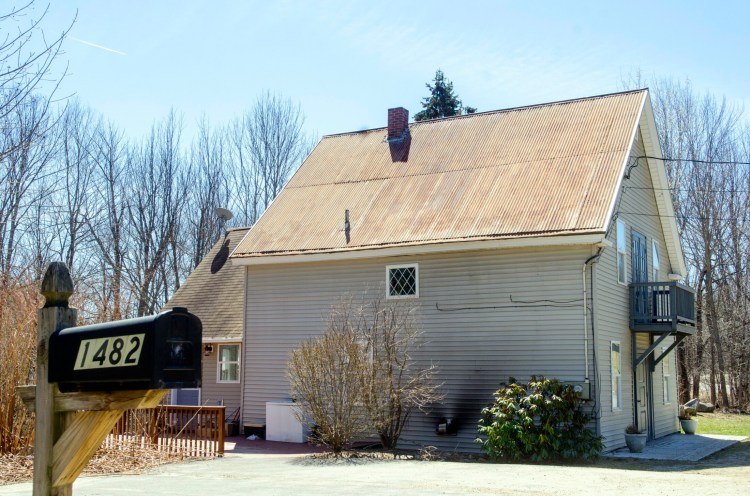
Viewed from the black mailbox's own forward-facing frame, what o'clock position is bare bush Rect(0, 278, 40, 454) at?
The bare bush is roughly at 7 o'clock from the black mailbox.

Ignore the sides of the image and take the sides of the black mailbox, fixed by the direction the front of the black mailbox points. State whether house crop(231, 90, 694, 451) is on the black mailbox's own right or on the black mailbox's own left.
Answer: on the black mailbox's own left

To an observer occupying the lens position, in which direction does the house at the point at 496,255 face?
facing to the right of the viewer

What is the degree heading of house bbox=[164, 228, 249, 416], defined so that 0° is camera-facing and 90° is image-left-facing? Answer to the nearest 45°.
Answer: approximately 0°

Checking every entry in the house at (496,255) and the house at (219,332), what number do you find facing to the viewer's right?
1

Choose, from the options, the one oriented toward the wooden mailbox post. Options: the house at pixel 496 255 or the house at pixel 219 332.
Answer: the house at pixel 219 332

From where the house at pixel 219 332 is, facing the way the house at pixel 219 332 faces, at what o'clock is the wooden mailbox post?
The wooden mailbox post is roughly at 12 o'clock from the house.

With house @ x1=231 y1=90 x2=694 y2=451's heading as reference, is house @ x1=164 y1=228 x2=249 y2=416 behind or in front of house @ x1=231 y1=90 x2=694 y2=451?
behind

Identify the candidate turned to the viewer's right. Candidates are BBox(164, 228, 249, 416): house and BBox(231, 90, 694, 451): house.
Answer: BBox(231, 90, 694, 451): house

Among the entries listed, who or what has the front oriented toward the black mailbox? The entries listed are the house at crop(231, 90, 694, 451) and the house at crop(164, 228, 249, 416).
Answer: the house at crop(164, 228, 249, 416)
